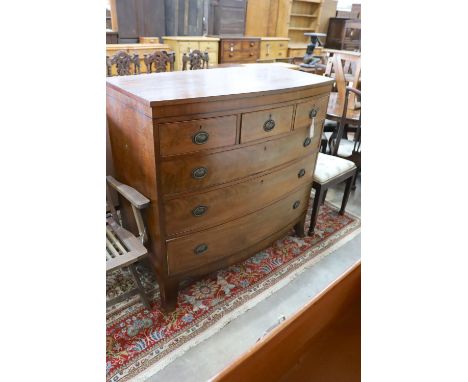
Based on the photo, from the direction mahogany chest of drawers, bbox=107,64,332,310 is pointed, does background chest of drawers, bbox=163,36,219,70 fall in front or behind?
behind

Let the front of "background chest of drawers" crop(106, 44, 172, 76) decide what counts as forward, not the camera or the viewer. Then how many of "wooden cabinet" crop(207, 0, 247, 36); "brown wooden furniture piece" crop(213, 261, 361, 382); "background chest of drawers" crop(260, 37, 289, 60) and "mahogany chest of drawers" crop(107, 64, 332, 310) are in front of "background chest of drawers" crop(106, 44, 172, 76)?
2

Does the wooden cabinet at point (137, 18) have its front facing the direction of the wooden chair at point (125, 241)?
yes

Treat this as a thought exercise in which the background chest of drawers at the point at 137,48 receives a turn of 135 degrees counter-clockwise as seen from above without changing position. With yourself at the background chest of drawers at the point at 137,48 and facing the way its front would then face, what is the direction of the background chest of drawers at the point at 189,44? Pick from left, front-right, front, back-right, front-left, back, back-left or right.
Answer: front

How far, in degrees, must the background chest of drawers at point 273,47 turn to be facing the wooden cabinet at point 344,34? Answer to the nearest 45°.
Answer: approximately 135° to its left

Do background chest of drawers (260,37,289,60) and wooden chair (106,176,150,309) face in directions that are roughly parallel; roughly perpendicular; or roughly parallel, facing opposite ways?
roughly perpendicular

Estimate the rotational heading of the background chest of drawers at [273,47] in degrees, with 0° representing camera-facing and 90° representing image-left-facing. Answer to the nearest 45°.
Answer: approximately 0°
